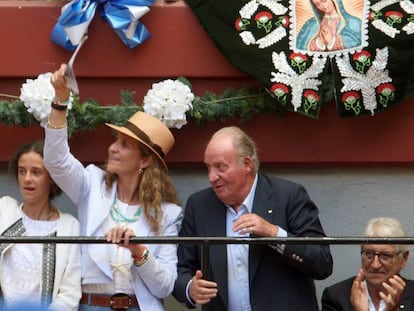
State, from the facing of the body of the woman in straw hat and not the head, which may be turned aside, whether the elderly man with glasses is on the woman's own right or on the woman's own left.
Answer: on the woman's own left

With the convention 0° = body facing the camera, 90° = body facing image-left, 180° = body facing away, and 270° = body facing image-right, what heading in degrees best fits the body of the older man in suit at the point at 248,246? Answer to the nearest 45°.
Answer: approximately 45°

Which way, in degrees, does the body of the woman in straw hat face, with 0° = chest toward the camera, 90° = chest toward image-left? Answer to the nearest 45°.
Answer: approximately 45°

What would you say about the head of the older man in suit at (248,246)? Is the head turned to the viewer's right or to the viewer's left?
to the viewer's left
